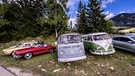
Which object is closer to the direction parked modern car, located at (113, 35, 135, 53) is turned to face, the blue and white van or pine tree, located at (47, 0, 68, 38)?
the blue and white van

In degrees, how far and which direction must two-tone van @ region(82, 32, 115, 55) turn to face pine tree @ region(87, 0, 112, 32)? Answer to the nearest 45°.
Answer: approximately 135° to its left

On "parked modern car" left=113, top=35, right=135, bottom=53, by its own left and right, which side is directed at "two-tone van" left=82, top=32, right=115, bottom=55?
right

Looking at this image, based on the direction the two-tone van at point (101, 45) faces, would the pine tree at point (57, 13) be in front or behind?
behind

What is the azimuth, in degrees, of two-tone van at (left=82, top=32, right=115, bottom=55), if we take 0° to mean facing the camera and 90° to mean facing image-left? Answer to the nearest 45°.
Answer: approximately 315°

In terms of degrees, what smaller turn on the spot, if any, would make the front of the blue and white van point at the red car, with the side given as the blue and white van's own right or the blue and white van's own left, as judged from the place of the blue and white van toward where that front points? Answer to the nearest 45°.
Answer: approximately 135° to the blue and white van's own right

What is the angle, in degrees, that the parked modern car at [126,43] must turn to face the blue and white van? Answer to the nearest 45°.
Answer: approximately 90° to its right
